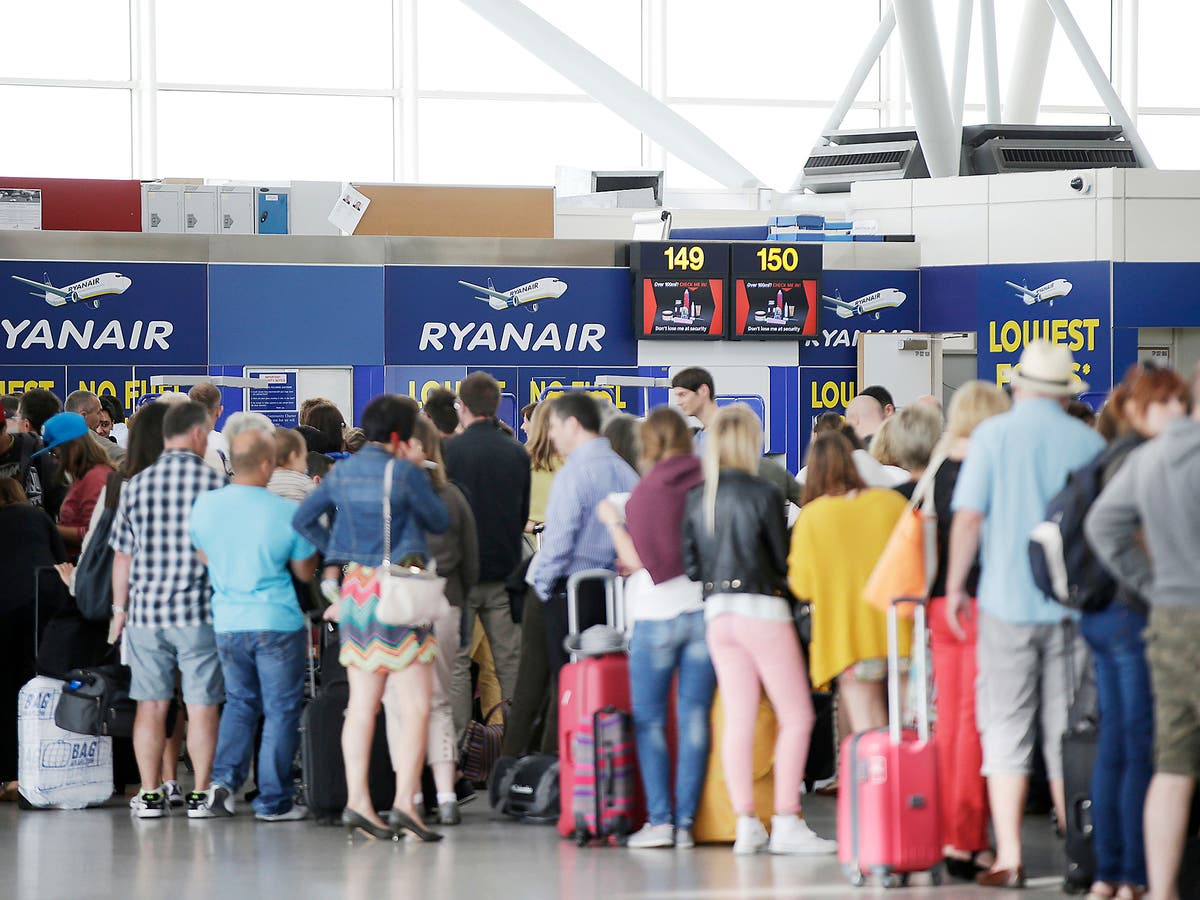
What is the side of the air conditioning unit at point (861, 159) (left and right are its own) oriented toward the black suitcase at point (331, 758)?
front

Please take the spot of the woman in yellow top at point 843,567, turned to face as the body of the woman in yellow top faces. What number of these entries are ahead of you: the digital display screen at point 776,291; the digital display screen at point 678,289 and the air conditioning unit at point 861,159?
3

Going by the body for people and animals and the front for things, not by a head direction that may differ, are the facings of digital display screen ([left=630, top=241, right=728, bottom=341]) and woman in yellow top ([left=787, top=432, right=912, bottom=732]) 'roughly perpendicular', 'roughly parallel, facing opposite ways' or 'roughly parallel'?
roughly parallel, facing opposite ways

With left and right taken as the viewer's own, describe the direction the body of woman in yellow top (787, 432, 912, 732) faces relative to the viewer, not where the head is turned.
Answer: facing away from the viewer

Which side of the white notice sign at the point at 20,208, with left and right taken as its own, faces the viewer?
front

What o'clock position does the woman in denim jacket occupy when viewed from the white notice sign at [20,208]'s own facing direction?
The woman in denim jacket is roughly at 12 o'clock from the white notice sign.

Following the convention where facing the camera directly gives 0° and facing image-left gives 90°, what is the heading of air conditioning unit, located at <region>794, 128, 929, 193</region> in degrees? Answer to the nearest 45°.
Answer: approximately 0°

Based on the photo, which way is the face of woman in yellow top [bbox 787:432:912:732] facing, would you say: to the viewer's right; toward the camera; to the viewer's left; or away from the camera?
away from the camera

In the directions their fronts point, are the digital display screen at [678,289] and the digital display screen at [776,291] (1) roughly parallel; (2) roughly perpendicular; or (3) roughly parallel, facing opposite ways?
roughly parallel

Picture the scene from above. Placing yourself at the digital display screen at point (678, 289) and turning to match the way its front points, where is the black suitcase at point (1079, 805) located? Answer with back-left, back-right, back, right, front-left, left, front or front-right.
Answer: front

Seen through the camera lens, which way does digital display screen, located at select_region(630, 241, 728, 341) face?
facing the viewer

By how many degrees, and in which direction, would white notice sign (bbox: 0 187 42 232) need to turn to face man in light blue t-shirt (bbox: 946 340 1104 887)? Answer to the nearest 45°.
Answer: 0° — it already faces them

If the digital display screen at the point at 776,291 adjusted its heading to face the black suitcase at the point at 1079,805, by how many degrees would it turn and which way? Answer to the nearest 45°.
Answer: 0° — it already faces it

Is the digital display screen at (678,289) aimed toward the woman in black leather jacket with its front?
yes

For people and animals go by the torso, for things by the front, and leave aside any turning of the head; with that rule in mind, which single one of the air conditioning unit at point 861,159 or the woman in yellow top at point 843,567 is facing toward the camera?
the air conditioning unit

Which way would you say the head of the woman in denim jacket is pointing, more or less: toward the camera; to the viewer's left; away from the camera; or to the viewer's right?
away from the camera

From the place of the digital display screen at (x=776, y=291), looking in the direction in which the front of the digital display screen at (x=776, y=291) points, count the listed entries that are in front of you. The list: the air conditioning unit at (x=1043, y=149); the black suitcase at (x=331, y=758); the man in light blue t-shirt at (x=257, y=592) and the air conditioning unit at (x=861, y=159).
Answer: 2

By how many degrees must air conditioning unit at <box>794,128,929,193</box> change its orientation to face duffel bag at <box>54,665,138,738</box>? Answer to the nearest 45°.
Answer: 0° — it already faces it

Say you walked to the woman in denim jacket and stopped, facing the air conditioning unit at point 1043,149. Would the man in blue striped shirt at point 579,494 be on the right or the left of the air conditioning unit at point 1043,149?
right
